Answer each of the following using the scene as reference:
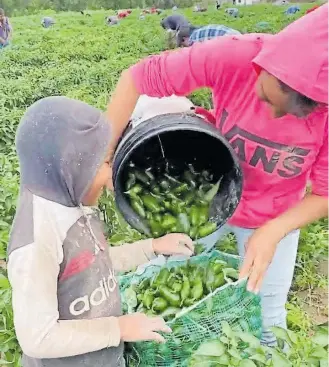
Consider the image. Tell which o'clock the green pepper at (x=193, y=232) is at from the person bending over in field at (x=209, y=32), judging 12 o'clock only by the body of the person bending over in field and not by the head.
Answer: The green pepper is roughly at 9 o'clock from the person bending over in field.

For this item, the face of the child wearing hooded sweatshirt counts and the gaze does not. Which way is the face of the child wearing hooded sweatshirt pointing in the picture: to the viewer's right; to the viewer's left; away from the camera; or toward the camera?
to the viewer's right

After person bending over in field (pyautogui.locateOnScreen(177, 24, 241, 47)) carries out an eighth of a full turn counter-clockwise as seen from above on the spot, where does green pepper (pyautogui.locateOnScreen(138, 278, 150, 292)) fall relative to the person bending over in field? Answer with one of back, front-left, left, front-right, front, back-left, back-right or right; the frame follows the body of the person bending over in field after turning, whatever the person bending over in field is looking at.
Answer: front-left

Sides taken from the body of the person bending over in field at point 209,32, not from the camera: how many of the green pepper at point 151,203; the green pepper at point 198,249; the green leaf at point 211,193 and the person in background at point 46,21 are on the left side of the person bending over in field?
3

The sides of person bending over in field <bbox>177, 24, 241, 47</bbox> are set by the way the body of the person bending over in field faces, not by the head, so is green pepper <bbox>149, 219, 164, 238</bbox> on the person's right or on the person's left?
on the person's left

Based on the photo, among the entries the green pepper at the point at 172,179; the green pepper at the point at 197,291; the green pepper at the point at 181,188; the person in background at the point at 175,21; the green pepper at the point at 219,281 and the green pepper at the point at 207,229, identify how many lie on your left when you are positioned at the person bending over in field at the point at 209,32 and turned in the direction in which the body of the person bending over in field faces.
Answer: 5

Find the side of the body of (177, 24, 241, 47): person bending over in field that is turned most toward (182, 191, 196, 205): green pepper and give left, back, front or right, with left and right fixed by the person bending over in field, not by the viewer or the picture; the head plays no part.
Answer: left

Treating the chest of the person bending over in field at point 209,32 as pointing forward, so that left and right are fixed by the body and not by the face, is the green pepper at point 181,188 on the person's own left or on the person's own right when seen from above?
on the person's own left

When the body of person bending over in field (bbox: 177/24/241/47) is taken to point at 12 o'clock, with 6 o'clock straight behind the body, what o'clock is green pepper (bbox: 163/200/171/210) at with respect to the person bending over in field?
The green pepper is roughly at 9 o'clock from the person bending over in field.

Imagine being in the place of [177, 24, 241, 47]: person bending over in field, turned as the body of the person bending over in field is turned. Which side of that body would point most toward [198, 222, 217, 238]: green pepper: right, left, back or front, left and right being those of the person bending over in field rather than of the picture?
left

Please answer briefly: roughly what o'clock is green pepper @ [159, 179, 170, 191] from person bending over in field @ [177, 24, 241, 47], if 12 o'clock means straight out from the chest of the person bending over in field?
The green pepper is roughly at 9 o'clock from the person bending over in field.

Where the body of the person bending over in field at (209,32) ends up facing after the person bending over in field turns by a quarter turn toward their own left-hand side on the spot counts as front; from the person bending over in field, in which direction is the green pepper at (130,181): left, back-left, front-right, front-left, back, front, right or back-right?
front

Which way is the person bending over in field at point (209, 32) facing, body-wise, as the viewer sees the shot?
to the viewer's left

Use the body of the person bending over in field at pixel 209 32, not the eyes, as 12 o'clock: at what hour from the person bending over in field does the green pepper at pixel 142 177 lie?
The green pepper is roughly at 9 o'clock from the person bending over in field.

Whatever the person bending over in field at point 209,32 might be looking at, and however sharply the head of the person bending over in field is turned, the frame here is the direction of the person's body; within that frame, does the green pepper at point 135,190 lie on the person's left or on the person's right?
on the person's left

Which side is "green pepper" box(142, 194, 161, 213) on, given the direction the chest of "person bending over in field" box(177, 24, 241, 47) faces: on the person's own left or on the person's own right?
on the person's own left
